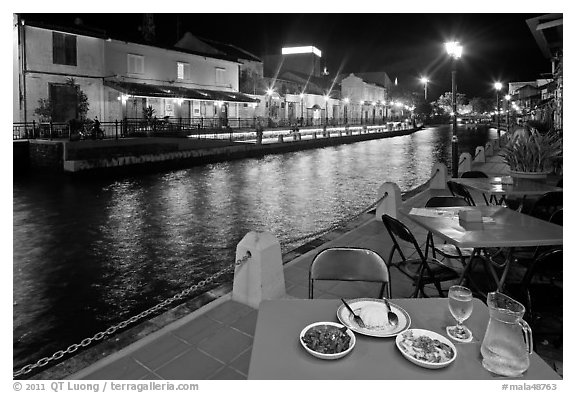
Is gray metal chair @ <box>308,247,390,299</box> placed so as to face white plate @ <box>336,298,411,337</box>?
yes

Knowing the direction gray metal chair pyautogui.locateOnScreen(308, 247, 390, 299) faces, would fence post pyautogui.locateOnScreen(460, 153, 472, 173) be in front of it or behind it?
behind

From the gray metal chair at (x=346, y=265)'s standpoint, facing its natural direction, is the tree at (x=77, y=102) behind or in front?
behind

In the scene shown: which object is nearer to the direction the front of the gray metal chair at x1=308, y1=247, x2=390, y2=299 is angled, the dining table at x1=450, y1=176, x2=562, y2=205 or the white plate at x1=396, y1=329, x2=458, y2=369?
the white plate

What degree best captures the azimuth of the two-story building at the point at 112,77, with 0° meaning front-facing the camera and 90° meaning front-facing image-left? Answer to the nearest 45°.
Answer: approximately 315°

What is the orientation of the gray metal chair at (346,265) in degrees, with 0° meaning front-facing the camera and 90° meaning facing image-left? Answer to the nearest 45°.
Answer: approximately 0°

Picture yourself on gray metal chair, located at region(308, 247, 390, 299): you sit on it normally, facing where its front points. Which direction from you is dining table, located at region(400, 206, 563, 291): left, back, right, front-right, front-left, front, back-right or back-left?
back-left
